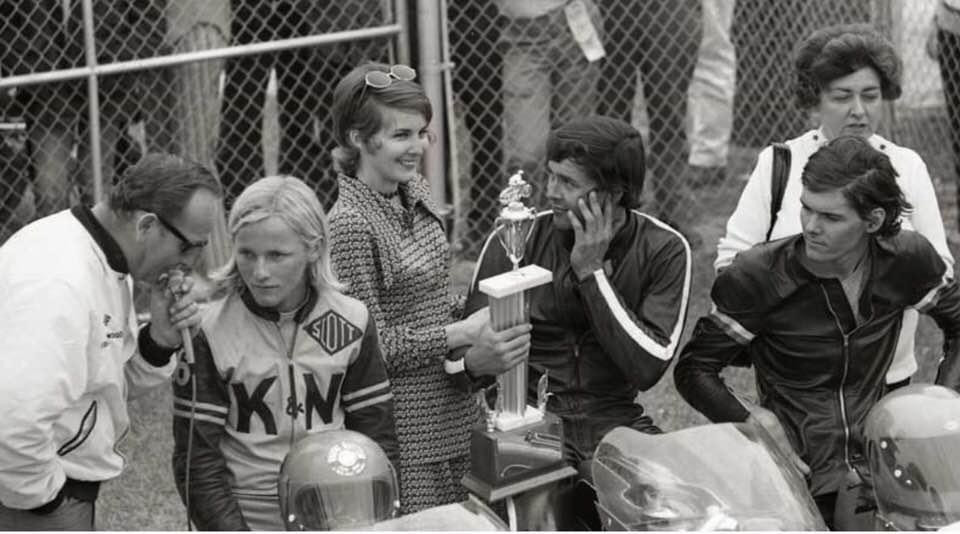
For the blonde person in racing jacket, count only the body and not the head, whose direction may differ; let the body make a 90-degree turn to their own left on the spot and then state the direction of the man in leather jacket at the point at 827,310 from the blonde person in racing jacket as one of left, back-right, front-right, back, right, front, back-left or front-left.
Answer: front

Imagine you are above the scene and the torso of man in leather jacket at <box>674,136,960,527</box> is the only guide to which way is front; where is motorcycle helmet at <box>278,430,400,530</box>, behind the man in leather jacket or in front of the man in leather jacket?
in front

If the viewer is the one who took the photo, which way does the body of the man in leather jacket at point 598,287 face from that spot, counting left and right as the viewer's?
facing the viewer and to the left of the viewer

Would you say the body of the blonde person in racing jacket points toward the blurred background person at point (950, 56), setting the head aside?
no

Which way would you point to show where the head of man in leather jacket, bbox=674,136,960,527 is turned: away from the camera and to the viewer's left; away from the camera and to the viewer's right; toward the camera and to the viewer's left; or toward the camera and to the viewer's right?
toward the camera and to the viewer's left

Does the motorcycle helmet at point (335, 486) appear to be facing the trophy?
no

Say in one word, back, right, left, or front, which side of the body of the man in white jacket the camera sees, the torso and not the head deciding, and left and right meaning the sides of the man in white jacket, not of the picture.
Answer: right

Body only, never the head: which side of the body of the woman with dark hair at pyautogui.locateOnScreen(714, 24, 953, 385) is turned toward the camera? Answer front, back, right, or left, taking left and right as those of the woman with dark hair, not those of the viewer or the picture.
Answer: front

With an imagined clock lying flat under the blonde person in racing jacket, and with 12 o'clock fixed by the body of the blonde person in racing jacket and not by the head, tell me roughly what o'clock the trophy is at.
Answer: The trophy is roughly at 10 o'clock from the blonde person in racing jacket.

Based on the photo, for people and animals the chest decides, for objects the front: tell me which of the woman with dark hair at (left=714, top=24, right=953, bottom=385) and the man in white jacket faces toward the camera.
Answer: the woman with dark hair

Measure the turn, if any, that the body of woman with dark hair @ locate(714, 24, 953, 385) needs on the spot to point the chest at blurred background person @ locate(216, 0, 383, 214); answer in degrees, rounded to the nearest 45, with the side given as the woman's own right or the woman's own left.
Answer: approximately 135° to the woman's own right

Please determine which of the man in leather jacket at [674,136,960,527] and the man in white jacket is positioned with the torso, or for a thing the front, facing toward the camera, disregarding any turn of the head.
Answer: the man in leather jacket

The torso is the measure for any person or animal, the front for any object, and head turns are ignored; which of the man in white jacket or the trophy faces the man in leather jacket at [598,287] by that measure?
the man in white jacket

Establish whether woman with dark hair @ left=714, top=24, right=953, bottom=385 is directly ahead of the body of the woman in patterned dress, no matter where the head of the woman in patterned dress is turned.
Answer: no

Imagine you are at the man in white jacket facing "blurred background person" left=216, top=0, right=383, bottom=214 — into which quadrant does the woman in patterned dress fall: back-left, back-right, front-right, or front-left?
front-right

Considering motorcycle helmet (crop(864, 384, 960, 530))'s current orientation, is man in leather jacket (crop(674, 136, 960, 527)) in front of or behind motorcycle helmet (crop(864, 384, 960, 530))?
behind

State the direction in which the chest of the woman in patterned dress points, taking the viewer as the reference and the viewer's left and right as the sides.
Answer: facing the viewer and to the right of the viewer

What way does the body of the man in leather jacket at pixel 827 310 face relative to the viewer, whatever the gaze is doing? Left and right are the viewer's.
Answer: facing the viewer

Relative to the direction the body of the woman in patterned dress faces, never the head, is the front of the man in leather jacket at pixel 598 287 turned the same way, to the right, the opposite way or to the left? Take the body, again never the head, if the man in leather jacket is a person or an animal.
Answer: to the right
